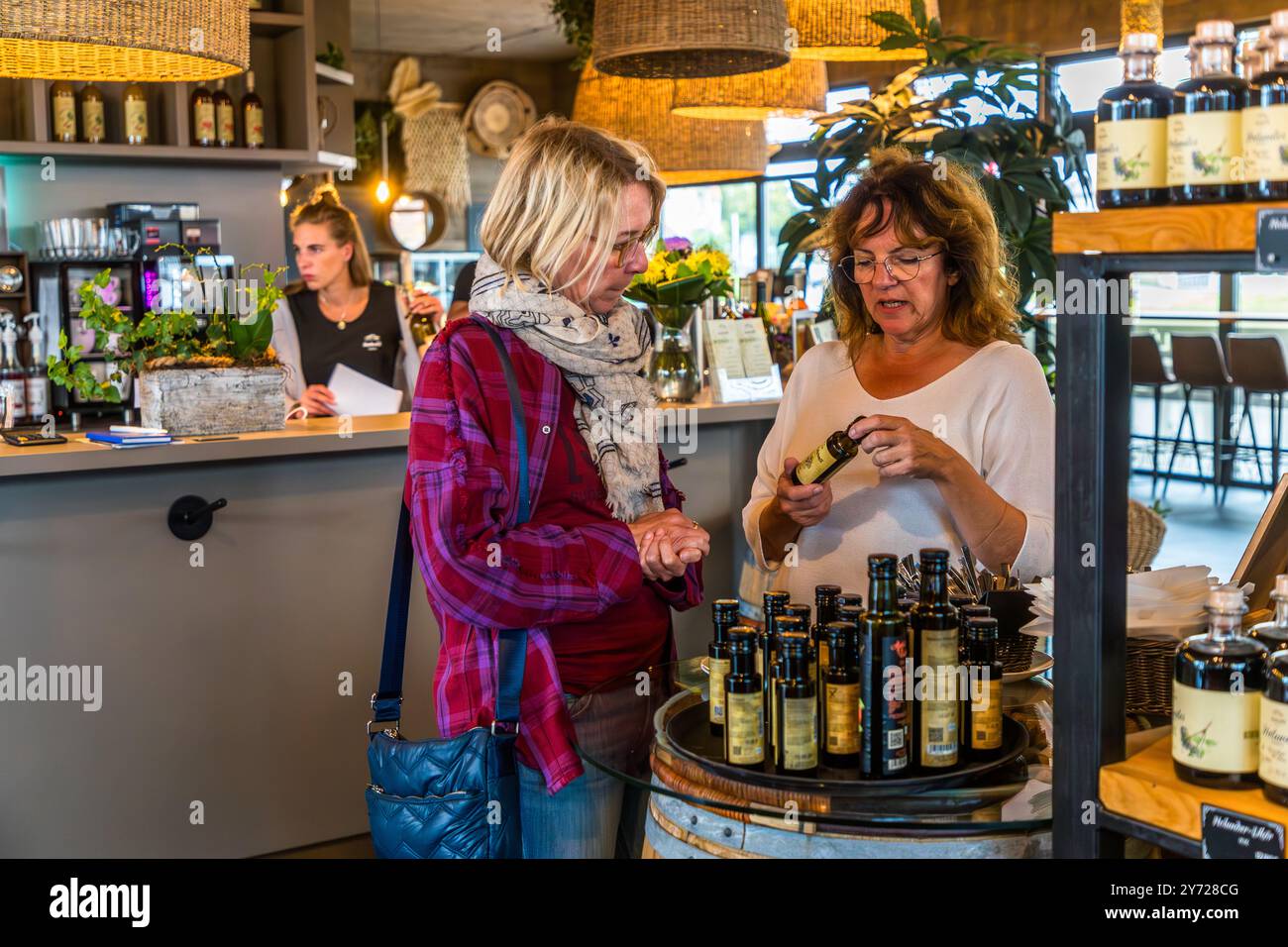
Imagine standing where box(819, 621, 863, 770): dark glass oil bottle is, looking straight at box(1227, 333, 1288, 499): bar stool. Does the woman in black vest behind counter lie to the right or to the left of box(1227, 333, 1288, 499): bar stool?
left

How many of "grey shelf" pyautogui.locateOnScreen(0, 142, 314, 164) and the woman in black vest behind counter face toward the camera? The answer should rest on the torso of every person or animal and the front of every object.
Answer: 2

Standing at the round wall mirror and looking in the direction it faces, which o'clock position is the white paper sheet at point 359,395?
The white paper sheet is roughly at 12 o'clock from the round wall mirror.

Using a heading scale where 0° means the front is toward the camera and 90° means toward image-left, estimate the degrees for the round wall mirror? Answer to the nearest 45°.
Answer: approximately 0°
